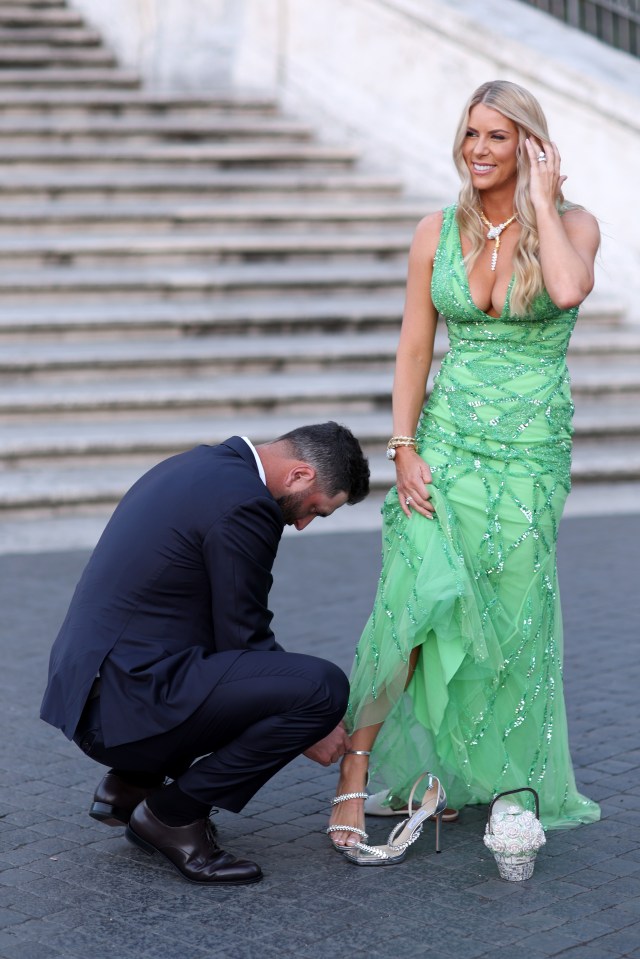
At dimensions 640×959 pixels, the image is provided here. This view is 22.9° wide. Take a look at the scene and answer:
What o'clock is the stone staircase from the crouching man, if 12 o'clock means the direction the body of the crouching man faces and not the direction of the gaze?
The stone staircase is roughly at 9 o'clock from the crouching man.

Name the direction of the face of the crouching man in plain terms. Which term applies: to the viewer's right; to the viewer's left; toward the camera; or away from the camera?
to the viewer's right

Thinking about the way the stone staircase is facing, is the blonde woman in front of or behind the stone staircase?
in front

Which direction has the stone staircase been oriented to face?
toward the camera

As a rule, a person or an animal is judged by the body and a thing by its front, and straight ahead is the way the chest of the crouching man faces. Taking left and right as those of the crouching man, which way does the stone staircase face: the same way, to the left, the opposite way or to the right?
to the right

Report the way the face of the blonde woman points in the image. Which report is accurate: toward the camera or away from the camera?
toward the camera

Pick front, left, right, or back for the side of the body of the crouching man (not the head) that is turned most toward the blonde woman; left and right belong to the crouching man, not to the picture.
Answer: front

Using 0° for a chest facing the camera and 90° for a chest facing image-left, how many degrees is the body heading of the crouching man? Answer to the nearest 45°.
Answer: approximately 270°

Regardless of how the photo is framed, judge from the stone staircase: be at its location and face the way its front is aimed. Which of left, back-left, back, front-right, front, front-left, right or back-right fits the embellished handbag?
front

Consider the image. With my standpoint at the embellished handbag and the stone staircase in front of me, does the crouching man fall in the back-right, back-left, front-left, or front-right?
front-left

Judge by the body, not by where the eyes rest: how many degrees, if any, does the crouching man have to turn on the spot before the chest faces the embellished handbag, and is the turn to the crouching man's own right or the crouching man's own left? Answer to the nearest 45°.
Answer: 0° — they already face it

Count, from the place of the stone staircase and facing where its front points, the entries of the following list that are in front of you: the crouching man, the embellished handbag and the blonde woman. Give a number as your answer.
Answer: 3

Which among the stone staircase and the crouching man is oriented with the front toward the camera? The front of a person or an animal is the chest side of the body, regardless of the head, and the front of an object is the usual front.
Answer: the stone staircase

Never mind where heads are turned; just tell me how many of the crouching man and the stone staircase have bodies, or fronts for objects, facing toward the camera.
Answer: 1
